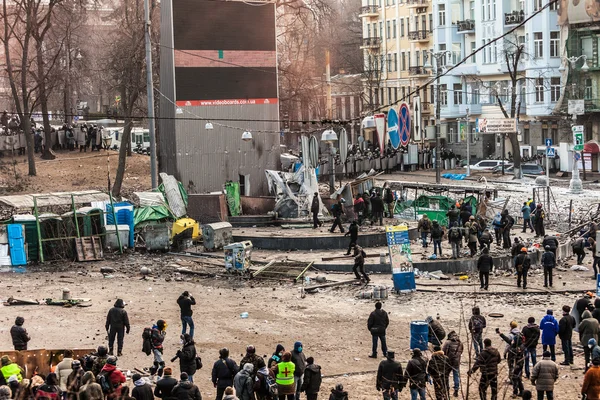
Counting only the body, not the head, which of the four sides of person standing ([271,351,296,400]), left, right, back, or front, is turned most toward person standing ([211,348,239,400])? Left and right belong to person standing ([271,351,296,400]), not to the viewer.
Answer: left

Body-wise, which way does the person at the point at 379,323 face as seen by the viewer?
away from the camera

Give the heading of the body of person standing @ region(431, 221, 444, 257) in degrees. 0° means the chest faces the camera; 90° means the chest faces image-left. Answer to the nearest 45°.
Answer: approximately 180°

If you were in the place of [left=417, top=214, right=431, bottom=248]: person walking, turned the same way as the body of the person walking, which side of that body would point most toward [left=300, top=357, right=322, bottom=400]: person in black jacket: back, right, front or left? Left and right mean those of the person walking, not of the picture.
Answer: back

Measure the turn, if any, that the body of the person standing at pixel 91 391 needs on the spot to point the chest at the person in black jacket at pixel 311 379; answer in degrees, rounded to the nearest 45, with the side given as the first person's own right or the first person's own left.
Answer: approximately 90° to the first person's own right

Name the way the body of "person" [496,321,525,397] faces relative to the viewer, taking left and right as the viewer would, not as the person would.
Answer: facing away from the viewer and to the left of the viewer

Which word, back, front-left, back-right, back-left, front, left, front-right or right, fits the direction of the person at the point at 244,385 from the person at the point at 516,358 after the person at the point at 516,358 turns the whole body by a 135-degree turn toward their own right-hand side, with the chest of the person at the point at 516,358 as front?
back-right

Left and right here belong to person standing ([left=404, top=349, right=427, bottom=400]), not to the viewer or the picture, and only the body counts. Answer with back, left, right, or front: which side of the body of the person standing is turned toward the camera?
back

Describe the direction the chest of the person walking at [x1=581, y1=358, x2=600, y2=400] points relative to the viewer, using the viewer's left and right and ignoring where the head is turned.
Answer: facing away from the viewer

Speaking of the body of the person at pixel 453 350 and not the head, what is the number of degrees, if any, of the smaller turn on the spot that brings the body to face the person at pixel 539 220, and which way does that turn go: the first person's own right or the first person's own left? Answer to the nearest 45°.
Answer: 0° — they already face them

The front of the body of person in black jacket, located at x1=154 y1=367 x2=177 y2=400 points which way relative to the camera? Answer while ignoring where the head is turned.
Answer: away from the camera

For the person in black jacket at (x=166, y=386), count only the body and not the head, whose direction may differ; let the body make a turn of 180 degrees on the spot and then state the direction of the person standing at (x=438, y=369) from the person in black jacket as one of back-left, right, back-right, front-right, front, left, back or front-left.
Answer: left

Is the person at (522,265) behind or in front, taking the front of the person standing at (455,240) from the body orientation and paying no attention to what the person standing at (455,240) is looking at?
behind

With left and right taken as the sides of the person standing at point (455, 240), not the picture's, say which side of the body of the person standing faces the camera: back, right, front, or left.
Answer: back

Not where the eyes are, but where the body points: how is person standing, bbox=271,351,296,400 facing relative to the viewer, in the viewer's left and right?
facing away from the viewer

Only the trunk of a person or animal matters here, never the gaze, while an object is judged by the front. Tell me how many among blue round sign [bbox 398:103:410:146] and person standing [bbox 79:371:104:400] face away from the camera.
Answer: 1

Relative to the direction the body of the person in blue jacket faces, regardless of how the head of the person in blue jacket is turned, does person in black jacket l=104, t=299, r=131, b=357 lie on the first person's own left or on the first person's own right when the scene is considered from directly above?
on the first person's own left

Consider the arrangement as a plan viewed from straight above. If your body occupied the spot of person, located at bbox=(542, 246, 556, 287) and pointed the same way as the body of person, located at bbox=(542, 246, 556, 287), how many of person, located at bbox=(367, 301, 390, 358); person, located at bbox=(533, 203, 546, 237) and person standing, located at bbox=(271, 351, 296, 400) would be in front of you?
1

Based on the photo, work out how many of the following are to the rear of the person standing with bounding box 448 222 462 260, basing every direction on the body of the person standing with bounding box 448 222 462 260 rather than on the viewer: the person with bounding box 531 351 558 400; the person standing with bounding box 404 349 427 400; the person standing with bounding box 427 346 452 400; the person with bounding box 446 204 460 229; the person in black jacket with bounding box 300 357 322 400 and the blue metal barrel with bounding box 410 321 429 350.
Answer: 5

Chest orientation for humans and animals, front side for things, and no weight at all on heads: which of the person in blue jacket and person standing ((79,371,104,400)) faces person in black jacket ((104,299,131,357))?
the person standing
